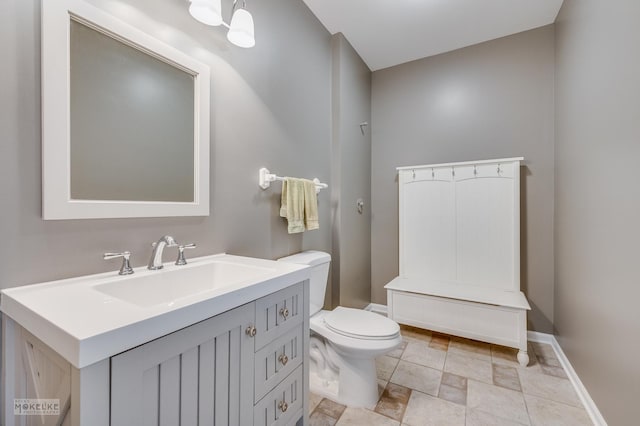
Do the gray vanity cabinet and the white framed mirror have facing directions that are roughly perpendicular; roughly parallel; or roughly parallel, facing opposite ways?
roughly parallel

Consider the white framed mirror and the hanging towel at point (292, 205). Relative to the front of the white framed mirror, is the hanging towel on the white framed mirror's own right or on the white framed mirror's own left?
on the white framed mirror's own left

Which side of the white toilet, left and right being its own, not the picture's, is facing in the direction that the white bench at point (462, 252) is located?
left

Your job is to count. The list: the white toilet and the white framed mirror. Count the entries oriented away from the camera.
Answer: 0

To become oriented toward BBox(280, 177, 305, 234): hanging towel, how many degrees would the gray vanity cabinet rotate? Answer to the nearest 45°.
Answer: approximately 90° to its left

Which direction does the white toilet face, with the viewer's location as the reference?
facing the viewer and to the right of the viewer

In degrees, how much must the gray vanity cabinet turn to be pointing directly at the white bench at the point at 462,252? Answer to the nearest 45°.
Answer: approximately 45° to its left

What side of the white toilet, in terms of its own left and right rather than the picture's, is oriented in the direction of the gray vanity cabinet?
right

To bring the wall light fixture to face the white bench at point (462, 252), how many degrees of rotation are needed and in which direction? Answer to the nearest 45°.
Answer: approximately 45° to its left

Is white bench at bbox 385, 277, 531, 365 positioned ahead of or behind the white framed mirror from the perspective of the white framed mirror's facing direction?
ahead
